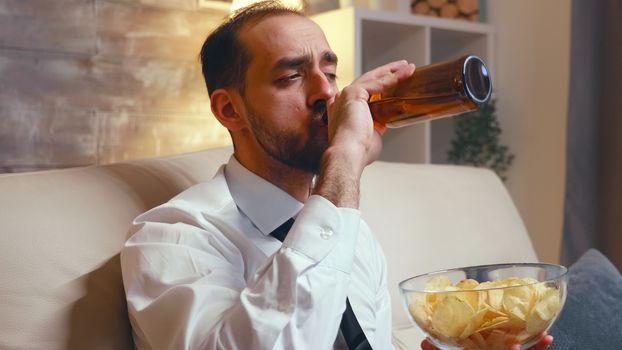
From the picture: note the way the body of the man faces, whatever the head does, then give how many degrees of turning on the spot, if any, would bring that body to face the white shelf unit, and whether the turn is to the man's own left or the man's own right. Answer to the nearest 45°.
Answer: approximately 135° to the man's own left

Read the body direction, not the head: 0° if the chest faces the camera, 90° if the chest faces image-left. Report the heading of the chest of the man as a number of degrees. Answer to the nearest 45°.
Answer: approximately 315°

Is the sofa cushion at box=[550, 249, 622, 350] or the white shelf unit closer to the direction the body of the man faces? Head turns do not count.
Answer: the sofa cushion

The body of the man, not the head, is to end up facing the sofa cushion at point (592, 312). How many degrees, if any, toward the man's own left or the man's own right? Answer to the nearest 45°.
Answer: approximately 90° to the man's own left

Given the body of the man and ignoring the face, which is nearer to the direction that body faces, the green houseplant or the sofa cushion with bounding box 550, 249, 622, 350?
the sofa cushion

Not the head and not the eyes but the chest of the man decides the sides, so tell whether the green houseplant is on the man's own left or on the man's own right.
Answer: on the man's own left

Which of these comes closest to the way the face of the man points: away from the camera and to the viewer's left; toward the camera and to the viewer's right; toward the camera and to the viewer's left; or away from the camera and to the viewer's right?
toward the camera and to the viewer's right
